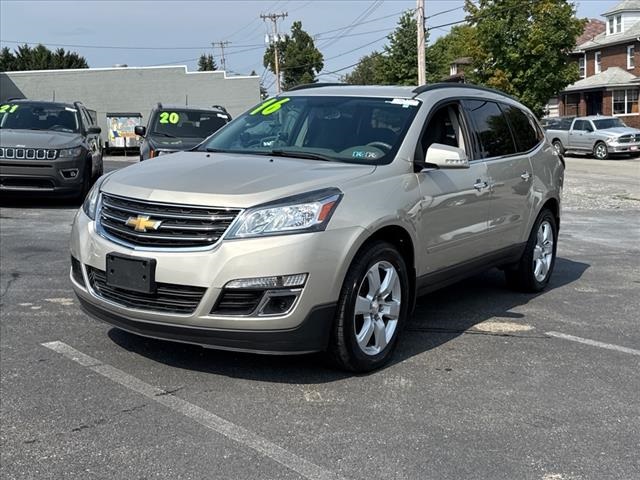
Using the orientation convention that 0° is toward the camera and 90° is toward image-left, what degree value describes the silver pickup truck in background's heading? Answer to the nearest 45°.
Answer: approximately 315°

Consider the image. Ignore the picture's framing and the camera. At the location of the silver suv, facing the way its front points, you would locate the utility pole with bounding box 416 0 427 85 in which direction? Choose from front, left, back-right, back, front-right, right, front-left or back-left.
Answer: back-right

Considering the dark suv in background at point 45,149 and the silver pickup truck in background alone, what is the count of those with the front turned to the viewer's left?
0

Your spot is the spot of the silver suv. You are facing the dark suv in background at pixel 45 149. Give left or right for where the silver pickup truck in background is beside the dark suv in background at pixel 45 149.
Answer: right

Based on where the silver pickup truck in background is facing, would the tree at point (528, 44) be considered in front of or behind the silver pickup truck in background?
behind

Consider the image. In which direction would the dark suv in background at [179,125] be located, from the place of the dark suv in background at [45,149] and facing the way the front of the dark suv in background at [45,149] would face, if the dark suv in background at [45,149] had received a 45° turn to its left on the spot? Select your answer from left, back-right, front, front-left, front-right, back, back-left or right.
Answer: left

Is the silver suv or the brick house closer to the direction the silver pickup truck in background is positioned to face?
the silver suv

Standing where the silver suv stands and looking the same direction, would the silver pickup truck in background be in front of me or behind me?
behind

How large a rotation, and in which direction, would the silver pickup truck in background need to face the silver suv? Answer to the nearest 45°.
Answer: approximately 45° to its right

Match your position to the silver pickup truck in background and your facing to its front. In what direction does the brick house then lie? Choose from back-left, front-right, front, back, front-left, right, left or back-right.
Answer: back-left

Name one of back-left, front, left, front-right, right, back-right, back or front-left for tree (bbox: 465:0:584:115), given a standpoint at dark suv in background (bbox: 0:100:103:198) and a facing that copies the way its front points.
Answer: back-left

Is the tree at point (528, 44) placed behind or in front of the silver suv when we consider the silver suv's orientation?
behind

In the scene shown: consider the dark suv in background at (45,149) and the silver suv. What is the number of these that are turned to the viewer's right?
0
